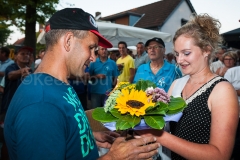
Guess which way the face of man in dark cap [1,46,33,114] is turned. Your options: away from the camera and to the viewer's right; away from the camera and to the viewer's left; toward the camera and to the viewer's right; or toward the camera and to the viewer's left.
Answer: toward the camera and to the viewer's right

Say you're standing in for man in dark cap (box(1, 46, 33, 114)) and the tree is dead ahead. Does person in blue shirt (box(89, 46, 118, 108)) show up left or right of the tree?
right

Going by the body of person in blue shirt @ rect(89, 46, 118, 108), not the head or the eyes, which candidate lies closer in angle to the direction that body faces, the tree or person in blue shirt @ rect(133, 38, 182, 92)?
the person in blue shirt

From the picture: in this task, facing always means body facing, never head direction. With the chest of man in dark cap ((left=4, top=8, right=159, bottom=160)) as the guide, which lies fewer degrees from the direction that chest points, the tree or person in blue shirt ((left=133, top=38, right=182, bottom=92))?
the person in blue shirt

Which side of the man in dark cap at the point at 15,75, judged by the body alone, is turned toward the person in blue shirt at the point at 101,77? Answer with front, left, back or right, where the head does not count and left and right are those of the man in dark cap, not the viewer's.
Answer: left

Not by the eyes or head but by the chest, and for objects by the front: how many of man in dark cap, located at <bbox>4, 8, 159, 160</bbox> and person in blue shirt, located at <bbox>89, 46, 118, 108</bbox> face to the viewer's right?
1

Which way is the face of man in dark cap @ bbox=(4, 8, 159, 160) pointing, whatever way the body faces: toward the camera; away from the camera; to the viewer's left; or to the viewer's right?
to the viewer's right

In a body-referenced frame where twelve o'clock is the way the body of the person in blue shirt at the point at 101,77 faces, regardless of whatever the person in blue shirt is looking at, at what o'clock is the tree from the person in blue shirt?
The tree is roughly at 5 o'clock from the person in blue shirt.

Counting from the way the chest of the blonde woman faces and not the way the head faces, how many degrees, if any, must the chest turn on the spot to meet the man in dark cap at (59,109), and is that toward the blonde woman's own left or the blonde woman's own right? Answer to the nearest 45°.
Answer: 0° — they already face them

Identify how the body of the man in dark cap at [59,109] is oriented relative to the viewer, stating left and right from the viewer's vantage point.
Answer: facing to the right of the viewer

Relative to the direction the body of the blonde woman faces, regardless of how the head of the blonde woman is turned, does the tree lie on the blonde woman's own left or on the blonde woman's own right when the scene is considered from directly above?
on the blonde woman's own right

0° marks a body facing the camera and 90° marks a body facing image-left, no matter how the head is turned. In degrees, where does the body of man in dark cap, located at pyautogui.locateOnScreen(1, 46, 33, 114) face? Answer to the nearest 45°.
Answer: approximately 315°

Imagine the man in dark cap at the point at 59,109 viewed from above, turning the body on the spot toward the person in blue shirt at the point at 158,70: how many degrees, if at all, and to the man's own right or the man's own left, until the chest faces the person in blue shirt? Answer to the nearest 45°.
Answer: approximately 45° to the man's own left
